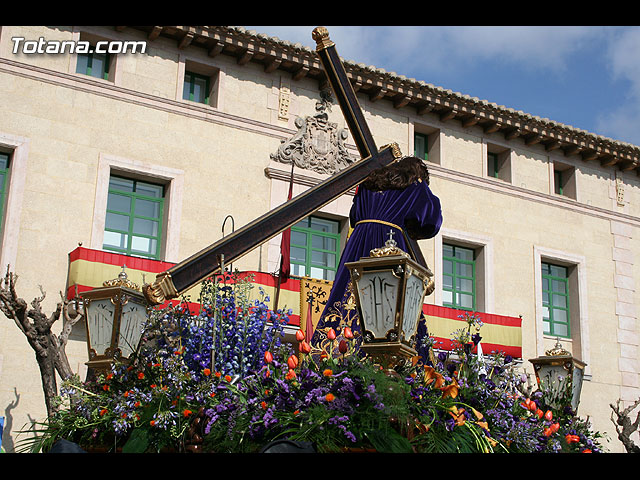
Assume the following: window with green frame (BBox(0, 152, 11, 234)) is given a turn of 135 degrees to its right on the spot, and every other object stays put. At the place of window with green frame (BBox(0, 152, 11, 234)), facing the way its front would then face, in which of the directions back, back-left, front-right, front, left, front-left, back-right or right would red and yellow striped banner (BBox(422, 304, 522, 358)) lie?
back

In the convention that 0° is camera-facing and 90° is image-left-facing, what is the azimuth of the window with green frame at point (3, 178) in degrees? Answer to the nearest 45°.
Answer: approximately 315°

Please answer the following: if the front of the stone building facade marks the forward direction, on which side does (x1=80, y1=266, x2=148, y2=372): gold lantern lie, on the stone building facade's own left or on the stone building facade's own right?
on the stone building facade's own right

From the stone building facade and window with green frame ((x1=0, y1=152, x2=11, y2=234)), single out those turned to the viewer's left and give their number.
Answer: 0

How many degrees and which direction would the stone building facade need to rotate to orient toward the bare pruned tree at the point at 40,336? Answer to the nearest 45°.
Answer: approximately 90° to its right

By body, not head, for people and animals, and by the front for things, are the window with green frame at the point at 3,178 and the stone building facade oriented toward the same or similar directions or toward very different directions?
same or similar directions

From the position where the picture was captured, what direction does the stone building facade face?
facing the viewer and to the right of the viewer

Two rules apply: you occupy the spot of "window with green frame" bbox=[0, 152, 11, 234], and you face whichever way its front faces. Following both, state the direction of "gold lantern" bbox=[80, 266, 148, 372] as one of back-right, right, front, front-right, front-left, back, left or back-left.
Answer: front-right
